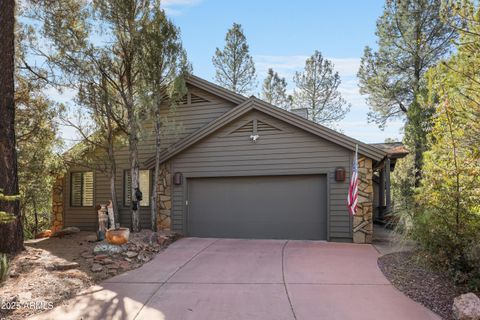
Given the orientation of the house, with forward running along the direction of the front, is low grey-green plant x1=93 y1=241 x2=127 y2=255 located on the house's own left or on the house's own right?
on the house's own right

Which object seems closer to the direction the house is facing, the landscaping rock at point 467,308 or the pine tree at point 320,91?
the landscaping rock

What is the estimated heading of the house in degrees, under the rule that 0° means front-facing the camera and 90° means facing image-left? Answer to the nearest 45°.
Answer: approximately 0°

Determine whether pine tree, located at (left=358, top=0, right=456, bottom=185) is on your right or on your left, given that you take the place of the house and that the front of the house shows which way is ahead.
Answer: on your left

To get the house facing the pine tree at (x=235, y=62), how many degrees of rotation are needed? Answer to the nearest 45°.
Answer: approximately 180°

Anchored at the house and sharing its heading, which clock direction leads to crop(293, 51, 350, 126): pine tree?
The pine tree is roughly at 7 o'clock from the house.

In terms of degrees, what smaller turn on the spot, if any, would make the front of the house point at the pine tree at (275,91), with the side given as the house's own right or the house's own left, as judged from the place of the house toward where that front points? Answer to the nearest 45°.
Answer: approximately 180°

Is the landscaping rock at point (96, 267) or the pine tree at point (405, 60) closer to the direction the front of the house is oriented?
the landscaping rock

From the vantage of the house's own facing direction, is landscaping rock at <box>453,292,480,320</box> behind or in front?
in front

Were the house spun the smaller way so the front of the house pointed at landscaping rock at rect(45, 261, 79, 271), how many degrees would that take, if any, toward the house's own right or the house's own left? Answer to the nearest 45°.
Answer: approximately 45° to the house's own right
